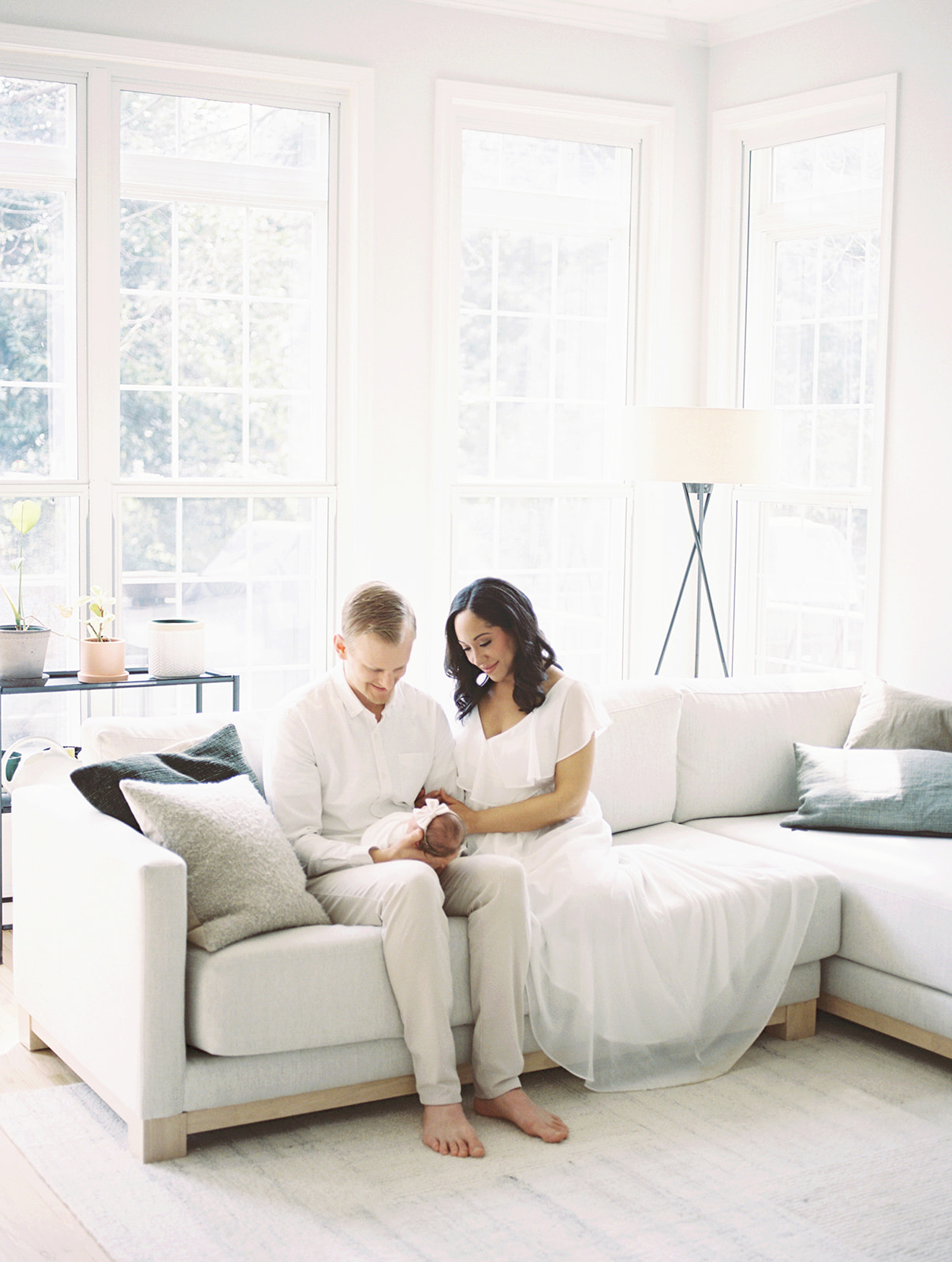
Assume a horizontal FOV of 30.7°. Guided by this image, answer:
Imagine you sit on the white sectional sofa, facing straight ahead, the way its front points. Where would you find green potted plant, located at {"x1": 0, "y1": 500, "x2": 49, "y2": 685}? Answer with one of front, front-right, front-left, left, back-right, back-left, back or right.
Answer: back

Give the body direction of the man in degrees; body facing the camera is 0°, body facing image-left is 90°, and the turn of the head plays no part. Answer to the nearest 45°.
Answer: approximately 315°

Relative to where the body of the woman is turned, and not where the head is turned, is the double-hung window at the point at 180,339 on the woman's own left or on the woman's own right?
on the woman's own right

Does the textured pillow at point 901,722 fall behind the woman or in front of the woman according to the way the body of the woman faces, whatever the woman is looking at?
behind

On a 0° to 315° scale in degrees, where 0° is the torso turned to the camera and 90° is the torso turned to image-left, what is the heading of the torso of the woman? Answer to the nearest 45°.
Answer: approximately 45°

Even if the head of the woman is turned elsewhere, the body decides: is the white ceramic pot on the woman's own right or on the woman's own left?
on the woman's own right

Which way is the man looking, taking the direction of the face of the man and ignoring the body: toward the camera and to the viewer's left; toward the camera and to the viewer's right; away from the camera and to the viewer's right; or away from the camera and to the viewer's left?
toward the camera and to the viewer's right
